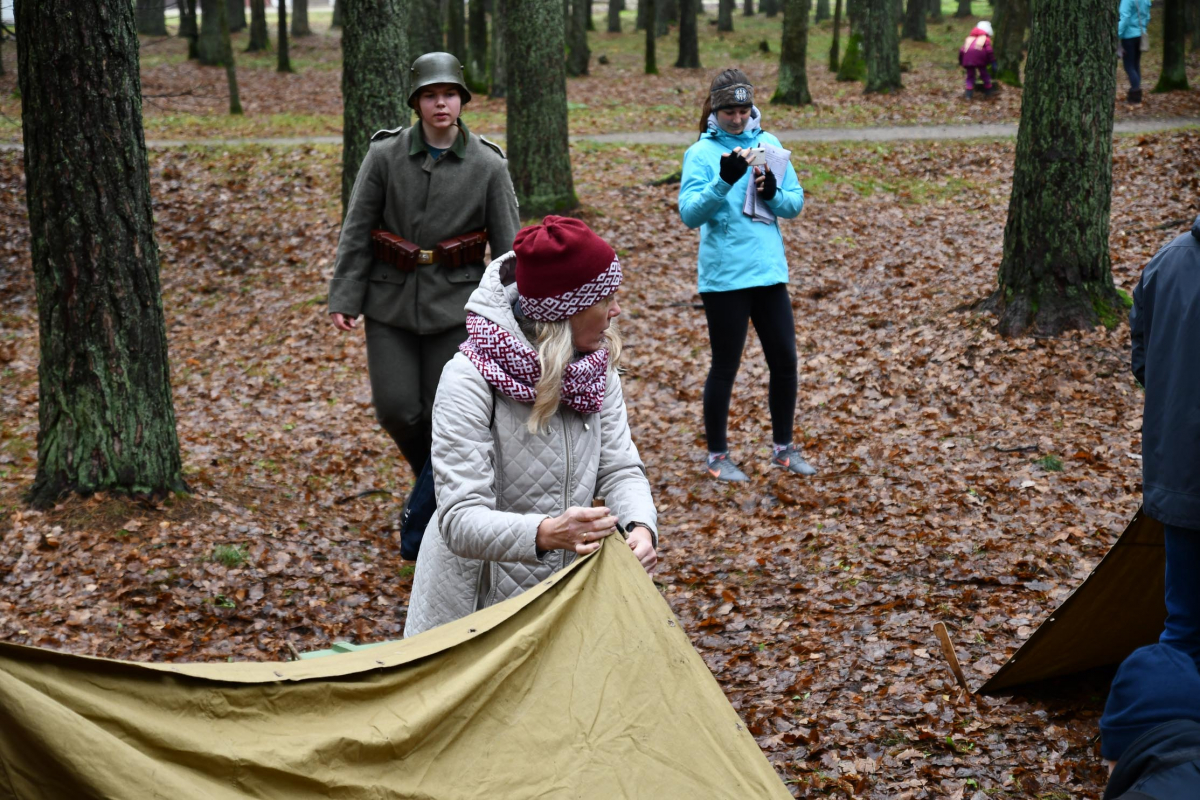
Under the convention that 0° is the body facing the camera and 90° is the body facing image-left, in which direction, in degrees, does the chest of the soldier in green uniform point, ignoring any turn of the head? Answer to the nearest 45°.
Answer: approximately 0°

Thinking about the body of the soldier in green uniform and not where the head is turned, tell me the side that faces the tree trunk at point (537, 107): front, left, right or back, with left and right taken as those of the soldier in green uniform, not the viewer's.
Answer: back

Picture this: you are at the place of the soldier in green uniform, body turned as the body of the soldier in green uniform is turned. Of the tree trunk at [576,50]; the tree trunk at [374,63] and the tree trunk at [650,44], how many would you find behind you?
3

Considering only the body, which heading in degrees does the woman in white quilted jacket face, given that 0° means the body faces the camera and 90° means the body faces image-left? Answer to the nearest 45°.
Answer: approximately 315°

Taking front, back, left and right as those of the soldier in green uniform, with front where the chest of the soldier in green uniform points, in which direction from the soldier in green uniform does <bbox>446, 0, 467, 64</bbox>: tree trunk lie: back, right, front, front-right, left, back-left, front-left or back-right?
back

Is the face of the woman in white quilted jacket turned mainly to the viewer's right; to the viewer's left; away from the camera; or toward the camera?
to the viewer's right

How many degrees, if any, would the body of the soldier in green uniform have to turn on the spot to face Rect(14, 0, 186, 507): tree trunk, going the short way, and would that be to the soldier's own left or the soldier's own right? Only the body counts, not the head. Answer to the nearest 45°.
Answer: approximately 90° to the soldier's own right

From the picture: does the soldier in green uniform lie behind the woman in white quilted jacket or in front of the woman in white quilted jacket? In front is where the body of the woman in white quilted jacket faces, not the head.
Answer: behind

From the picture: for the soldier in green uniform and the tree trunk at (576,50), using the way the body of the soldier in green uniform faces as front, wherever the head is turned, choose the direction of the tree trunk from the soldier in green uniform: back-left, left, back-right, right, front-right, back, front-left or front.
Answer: back

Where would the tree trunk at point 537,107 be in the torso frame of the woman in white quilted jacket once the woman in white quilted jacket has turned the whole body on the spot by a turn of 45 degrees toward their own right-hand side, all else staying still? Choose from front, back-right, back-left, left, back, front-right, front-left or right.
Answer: back

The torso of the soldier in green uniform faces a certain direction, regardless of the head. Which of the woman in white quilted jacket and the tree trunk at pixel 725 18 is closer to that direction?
the woman in white quilted jacket

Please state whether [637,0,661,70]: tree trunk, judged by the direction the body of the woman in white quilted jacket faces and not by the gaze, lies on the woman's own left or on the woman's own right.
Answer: on the woman's own left

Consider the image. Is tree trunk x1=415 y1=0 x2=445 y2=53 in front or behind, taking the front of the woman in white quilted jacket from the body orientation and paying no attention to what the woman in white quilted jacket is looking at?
behind

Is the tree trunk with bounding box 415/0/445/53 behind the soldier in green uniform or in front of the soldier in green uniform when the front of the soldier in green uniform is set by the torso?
behind

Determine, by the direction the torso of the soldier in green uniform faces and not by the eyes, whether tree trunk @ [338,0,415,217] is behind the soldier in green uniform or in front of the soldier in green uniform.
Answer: behind

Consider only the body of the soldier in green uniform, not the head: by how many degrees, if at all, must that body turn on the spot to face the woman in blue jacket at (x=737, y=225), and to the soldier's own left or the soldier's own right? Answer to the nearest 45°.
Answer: approximately 135° to the soldier's own left
